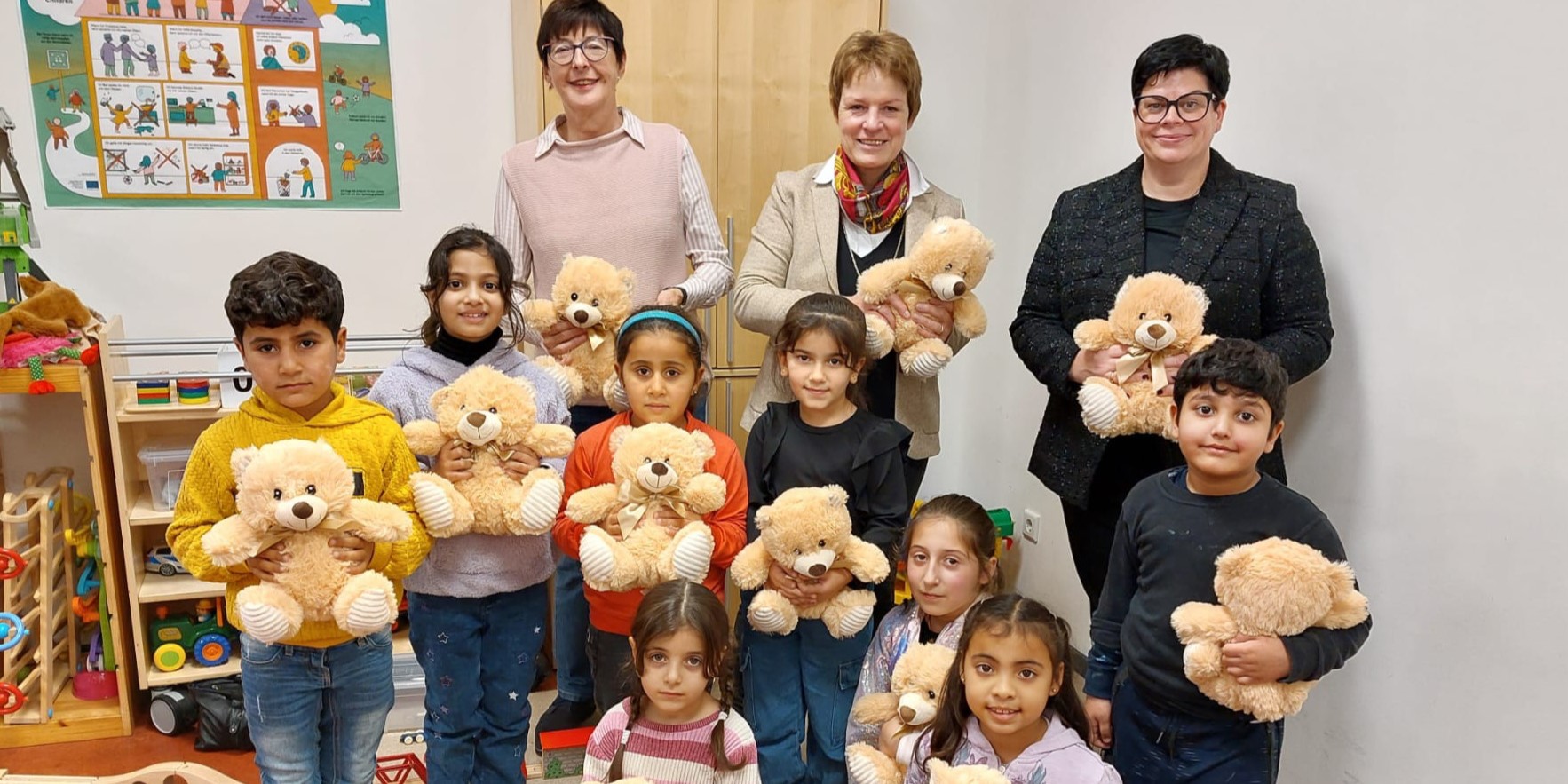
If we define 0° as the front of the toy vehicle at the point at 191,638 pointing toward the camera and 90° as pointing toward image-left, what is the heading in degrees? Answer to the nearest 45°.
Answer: approximately 90°

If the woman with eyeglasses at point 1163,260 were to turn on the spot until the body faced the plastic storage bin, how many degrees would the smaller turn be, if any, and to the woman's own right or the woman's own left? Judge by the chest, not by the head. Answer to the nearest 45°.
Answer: approximately 90° to the woman's own right

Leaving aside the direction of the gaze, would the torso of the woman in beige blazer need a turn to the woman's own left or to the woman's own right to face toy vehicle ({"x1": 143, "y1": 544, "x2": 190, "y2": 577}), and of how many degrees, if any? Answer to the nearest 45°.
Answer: approximately 90° to the woman's own right

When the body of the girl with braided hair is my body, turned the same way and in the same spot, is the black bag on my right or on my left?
on my right

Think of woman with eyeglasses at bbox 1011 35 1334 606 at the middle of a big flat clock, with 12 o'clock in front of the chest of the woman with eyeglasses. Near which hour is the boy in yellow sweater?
The boy in yellow sweater is roughly at 2 o'clock from the woman with eyeglasses.

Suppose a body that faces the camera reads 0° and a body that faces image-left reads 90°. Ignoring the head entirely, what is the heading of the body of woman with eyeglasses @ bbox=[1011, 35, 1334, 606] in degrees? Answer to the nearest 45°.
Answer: approximately 0°

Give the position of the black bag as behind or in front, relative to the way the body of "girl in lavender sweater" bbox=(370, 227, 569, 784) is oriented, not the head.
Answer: behind

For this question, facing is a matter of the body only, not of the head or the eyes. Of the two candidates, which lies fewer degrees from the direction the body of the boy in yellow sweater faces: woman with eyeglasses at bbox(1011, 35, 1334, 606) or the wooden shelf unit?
the woman with eyeglasses
